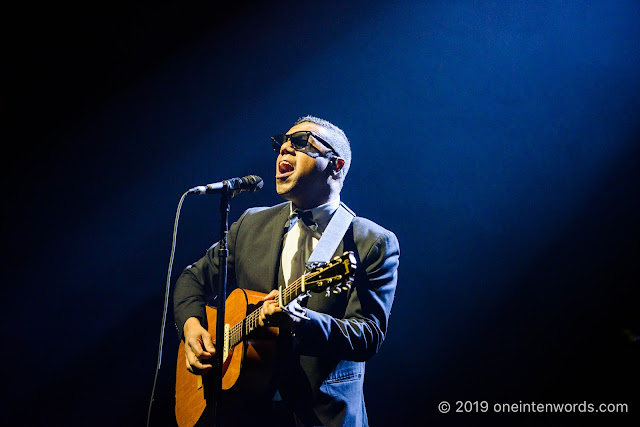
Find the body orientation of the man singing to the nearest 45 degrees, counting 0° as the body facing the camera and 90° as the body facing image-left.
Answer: approximately 45°

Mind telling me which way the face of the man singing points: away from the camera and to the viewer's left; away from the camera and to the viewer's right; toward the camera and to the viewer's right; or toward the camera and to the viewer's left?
toward the camera and to the viewer's left

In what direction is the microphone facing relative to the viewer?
to the viewer's right
